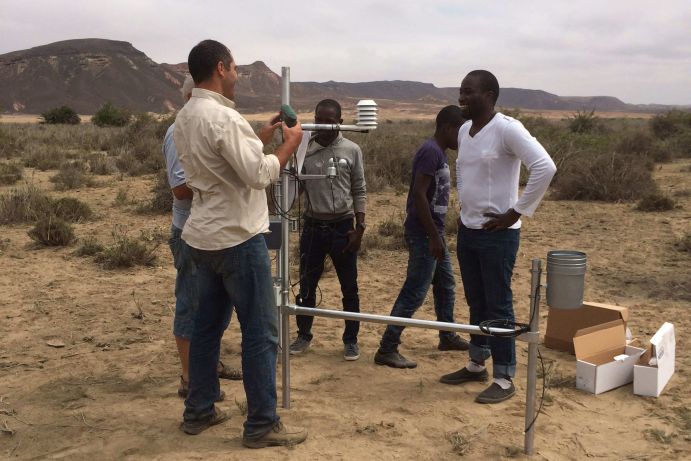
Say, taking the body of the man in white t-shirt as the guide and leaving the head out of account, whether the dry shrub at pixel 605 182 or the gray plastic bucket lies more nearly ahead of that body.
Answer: the gray plastic bucket

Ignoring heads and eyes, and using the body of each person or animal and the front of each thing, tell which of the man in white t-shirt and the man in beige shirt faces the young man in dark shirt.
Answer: the man in beige shirt

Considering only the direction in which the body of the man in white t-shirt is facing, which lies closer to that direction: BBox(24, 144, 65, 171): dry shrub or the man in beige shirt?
the man in beige shirt

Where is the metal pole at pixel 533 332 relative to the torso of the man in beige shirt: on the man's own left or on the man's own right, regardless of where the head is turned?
on the man's own right

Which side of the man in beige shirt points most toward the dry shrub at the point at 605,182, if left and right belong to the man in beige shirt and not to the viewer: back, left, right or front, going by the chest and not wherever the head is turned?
front

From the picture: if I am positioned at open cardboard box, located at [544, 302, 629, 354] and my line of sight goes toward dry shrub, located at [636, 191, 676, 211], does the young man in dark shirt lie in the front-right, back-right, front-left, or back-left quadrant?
back-left

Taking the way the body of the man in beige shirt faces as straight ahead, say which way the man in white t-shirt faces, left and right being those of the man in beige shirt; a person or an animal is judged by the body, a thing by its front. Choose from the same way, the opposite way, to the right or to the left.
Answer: the opposite way

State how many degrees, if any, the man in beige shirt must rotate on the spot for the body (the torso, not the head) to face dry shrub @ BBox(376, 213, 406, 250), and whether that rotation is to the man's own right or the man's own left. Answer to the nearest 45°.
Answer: approximately 45° to the man's own left

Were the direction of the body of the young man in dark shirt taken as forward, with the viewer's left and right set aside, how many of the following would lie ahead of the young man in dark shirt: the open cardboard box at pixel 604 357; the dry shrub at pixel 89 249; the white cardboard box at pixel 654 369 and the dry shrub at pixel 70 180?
2

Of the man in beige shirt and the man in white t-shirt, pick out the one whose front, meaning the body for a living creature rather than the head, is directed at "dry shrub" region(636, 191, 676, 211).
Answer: the man in beige shirt

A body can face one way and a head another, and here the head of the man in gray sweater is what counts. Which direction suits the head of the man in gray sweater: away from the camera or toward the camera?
toward the camera

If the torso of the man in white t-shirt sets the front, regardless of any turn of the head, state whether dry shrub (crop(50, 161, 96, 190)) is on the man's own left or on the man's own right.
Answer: on the man's own right
